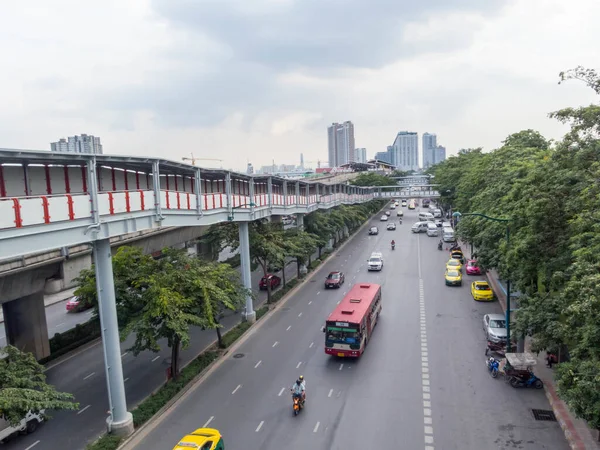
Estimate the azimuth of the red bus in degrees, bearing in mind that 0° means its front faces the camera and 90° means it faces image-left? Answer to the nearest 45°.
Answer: approximately 0°

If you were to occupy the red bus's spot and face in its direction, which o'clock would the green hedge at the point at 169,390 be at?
The green hedge is roughly at 2 o'clock from the red bus.

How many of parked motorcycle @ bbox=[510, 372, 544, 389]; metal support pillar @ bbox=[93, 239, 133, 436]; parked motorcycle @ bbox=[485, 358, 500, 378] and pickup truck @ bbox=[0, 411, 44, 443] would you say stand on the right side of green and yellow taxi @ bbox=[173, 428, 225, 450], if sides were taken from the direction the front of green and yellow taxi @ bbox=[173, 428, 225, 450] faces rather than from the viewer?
2

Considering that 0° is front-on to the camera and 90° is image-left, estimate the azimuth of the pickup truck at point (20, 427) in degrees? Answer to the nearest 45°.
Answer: approximately 225°

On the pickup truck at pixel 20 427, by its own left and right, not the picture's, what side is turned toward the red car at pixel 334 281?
front

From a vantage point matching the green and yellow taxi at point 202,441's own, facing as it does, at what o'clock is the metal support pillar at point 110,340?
The metal support pillar is roughly at 3 o'clock from the green and yellow taxi.

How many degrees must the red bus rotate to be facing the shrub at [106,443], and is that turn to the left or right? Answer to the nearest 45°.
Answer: approximately 45° to its right
